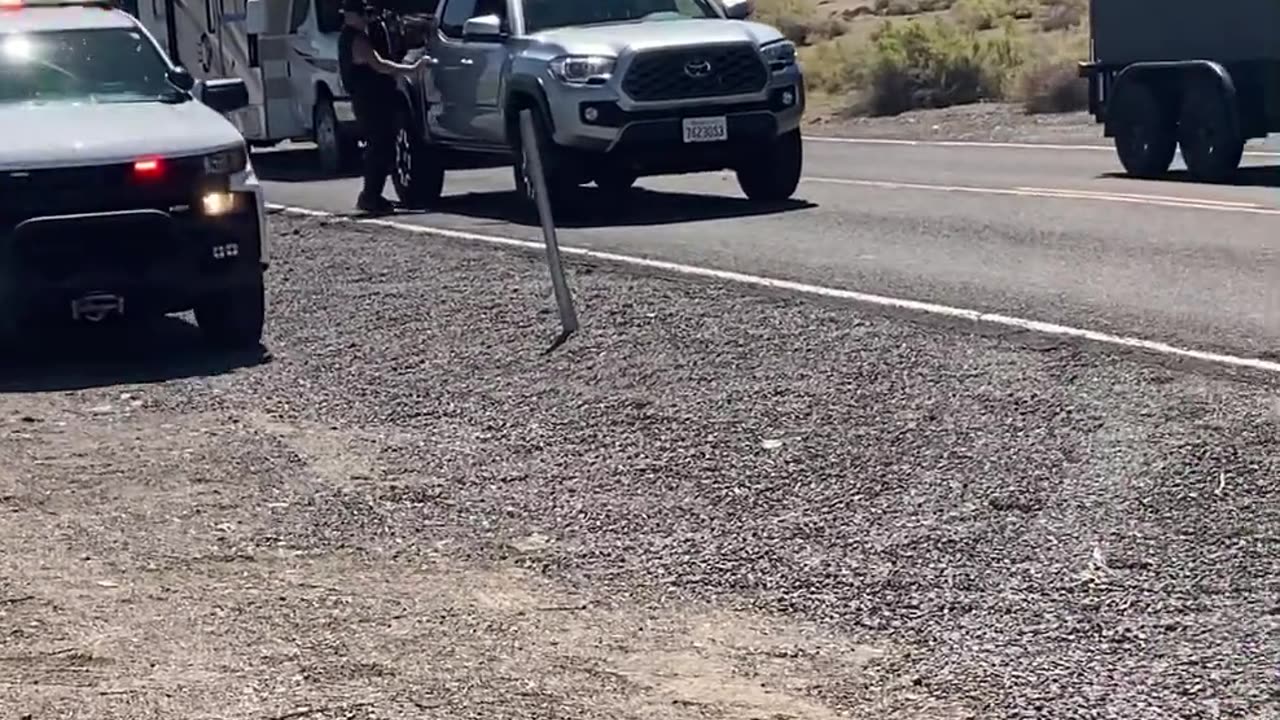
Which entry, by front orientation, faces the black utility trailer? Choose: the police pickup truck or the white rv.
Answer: the white rv

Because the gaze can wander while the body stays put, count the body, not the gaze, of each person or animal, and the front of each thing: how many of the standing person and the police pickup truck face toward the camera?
1

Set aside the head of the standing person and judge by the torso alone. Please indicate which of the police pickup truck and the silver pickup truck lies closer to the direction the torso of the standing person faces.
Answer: the silver pickup truck

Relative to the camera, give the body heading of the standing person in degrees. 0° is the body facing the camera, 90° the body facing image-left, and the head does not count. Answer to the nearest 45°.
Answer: approximately 270°

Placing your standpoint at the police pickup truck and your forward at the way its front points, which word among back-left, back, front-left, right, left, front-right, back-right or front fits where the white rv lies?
back

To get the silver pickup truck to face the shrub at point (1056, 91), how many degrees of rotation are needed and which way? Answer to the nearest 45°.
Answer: approximately 135° to its left

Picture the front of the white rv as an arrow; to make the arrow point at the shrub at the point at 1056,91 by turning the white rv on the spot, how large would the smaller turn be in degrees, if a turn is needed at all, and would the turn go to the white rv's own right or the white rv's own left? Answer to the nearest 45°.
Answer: approximately 90° to the white rv's own left

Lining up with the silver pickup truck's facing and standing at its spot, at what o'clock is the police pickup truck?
The police pickup truck is roughly at 2 o'clock from the silver pickup truck.

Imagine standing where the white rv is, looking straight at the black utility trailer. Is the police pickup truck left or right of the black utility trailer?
right

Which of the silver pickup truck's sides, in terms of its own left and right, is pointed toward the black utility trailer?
left

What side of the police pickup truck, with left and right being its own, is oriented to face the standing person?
back

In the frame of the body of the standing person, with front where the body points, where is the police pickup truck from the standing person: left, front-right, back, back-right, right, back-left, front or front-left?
right

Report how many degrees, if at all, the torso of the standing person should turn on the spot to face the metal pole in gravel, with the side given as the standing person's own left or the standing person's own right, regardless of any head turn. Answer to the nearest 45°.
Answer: approximately 90° to the standing person's own right
